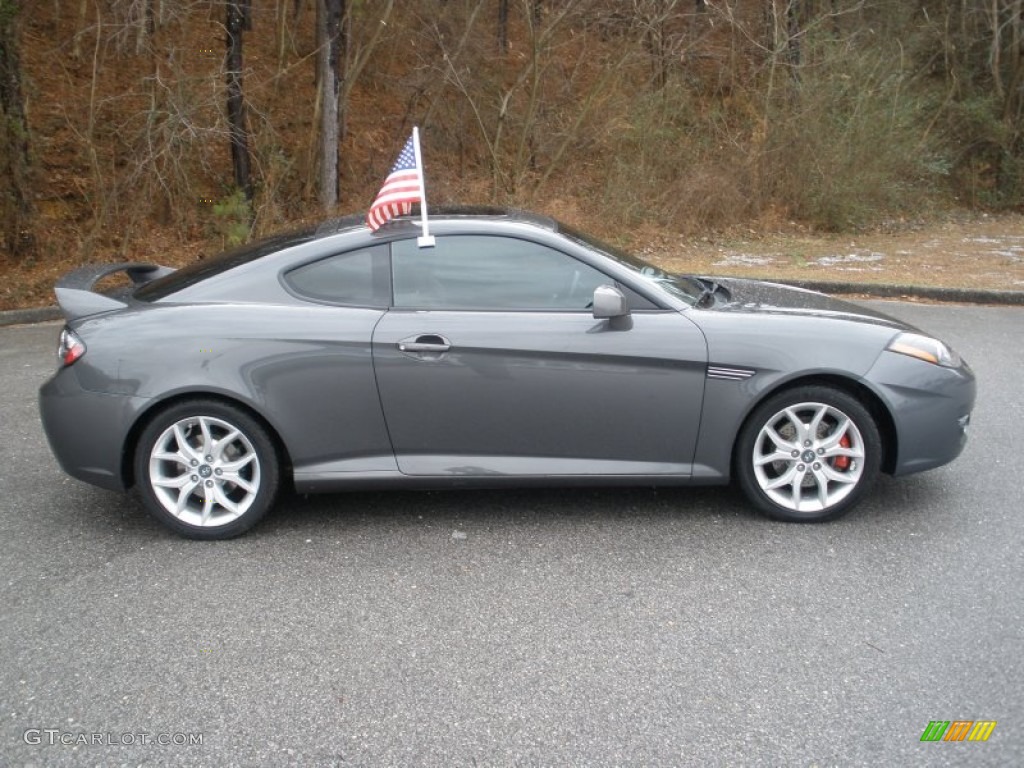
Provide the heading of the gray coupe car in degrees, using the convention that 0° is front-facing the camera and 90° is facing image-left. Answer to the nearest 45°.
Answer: approximately 270°
